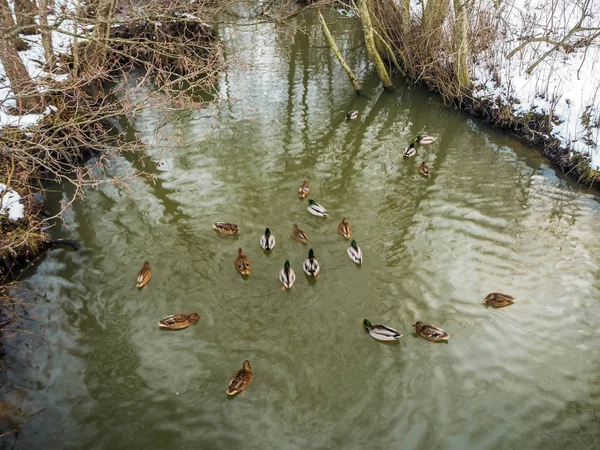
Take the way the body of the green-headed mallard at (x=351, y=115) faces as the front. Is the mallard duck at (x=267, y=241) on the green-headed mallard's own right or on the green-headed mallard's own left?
on the green-headed mallard's own left

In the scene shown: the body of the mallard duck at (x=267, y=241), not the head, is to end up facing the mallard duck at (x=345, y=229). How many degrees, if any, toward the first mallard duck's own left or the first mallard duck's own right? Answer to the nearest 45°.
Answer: approximately 90° to the first mallard duck's own right

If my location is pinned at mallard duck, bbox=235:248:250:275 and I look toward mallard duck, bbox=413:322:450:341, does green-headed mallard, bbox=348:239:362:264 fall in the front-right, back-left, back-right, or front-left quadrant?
front-left

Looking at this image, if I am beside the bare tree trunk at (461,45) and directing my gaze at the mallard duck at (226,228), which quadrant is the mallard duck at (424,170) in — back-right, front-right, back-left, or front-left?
front-left

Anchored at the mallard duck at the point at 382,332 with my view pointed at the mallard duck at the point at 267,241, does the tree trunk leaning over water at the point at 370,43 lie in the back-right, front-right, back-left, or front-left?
front-right

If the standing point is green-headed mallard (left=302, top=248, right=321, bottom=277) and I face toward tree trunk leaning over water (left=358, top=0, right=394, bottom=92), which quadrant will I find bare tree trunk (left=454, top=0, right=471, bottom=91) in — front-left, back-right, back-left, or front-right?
front-right

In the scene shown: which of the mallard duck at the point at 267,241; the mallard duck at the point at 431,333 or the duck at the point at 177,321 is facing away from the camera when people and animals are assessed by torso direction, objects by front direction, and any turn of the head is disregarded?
the mallard duck at the point at 267,241

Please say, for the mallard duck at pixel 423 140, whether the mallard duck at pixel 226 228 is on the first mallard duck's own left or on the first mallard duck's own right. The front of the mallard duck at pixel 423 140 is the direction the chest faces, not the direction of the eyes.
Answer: on the first mallard duck's own left

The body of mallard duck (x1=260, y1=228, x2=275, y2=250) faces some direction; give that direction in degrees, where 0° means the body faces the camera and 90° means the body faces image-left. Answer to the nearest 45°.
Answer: approximately 180°

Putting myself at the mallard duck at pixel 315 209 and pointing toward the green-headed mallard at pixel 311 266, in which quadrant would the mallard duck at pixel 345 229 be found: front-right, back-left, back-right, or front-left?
front-left

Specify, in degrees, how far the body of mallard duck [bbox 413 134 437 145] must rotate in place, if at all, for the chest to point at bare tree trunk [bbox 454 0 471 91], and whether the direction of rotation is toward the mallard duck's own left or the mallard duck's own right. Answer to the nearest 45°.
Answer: approximately 90° to the mallard duck's own right

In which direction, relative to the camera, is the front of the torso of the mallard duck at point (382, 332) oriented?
to the viewer's left

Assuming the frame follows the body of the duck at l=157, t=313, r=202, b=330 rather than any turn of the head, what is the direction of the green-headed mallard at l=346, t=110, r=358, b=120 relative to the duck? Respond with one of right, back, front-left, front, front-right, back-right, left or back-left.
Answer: front-left

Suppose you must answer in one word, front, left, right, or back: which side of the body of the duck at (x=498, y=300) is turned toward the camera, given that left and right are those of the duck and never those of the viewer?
left

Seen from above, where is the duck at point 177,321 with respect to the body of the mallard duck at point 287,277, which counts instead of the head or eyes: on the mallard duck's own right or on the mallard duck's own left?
on the mallard duck's own left

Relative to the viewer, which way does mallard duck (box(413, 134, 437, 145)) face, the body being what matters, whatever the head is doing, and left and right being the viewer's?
facing to the left of the viewer

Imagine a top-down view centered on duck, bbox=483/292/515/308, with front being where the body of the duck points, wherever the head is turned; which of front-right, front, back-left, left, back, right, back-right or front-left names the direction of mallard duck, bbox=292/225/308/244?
front

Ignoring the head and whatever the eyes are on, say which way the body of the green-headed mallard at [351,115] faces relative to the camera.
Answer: to the viewer's left

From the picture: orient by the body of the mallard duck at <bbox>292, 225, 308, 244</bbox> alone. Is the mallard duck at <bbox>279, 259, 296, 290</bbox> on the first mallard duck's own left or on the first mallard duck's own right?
on the first mallard duck's own left
